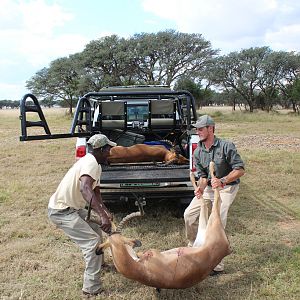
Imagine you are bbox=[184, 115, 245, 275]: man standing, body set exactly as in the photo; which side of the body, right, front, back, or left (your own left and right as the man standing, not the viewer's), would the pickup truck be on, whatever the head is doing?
right

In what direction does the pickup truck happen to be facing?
away from the camera

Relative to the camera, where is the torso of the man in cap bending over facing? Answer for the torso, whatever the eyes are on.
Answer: to the viewer's right

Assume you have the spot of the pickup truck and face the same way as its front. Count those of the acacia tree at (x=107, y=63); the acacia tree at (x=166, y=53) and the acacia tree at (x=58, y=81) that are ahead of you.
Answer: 3

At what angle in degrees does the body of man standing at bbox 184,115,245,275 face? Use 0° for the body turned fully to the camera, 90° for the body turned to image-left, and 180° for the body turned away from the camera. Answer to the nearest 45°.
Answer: approximately 45°

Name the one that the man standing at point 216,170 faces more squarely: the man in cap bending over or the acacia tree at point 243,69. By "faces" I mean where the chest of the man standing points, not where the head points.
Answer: the man in cap bending over

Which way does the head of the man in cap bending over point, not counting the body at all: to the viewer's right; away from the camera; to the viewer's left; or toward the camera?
to the viewer's right

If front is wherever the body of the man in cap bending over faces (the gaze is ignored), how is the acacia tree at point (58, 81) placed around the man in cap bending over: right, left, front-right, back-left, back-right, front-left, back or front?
left

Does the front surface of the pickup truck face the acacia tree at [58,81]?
yes

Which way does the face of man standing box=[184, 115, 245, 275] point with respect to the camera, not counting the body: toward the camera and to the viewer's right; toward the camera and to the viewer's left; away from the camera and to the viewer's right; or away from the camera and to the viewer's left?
toward the camera and to the viewer's left

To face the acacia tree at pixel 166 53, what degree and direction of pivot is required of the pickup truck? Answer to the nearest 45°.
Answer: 0° — it already faces it

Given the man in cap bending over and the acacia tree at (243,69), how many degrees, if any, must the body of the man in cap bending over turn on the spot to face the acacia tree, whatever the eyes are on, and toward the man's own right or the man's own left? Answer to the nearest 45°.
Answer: approximately 45° to the man's own left

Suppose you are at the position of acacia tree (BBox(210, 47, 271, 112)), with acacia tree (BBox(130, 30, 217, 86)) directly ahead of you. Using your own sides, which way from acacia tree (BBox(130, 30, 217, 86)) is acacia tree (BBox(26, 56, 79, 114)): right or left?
right

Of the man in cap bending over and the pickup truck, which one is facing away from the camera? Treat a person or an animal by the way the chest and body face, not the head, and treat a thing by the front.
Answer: the pickup truck

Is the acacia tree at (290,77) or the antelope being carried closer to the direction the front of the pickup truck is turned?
the acacia tree

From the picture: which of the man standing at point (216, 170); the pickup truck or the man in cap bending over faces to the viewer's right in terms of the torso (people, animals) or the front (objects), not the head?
the man in cap bending over

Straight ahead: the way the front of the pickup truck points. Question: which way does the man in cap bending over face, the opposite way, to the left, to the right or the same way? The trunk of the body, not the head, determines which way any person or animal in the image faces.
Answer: to the right
